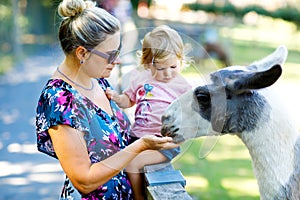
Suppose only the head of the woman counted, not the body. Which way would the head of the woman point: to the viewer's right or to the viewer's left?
to the viewer's right

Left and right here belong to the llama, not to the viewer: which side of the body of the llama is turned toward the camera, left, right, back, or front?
left

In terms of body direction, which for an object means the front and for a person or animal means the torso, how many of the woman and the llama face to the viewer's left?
1

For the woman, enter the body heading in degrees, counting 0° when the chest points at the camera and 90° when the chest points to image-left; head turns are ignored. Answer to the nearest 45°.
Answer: approximately 315°

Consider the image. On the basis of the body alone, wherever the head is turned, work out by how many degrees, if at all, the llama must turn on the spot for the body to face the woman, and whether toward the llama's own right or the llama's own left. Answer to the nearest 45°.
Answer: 0° — it already faces them

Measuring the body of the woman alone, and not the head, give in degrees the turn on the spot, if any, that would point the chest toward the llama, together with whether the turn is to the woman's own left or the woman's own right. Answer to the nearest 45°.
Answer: approximately 45° to the woman's own left
